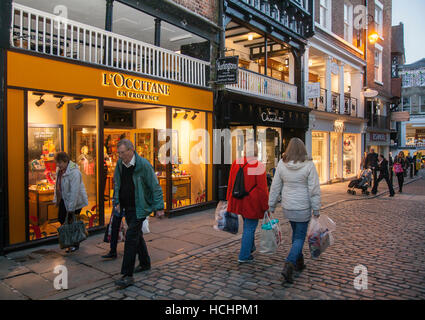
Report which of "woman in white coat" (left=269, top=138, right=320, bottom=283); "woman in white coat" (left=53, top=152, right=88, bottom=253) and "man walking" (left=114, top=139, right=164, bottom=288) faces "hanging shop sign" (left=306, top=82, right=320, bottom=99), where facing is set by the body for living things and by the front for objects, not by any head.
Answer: "woman in white coat" (left=269, top=138, right=320, bottom=283)

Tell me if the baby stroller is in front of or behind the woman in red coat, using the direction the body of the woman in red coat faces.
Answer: in front

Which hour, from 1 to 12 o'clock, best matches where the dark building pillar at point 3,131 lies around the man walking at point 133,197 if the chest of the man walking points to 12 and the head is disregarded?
The dark building pillar is roughly at 3 o'clock from the man walking.

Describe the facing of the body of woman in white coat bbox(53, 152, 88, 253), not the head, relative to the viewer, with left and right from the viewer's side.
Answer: facing the viewer and to the left of the viewer

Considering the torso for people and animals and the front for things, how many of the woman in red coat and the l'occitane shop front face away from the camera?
1

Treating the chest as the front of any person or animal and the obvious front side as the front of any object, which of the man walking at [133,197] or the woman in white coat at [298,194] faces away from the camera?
the woman in white coat

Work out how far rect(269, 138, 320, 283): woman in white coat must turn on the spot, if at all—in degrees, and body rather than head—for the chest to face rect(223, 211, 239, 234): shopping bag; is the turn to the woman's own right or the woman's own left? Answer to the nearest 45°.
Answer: approximately 45° to the woman's own left

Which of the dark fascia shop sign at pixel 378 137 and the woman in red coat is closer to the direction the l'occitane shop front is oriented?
the woman in red coat

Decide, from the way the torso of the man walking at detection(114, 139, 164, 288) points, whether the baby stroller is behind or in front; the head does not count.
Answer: behind

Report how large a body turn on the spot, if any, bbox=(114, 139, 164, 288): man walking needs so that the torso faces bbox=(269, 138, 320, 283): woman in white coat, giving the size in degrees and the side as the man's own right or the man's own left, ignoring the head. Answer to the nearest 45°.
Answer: approximately 135° to the man's own left

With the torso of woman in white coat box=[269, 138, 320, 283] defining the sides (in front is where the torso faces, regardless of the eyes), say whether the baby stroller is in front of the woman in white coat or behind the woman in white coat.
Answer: in front

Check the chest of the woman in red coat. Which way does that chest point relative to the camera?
away from the camera

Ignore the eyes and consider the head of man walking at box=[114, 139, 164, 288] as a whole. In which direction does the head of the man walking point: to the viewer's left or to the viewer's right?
to the viewer's left

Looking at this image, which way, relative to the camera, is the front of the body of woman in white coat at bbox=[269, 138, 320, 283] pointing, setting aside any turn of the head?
away from the camera

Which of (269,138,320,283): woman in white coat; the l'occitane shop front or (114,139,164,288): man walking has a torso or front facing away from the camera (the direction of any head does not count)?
the woman in white coat

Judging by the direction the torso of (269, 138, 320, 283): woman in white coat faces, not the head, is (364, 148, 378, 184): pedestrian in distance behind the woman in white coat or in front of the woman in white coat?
in front

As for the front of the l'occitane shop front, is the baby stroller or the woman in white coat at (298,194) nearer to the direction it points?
the woman in white coat

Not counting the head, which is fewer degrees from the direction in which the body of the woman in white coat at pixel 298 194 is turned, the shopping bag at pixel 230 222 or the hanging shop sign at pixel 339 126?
the hanging shop sign

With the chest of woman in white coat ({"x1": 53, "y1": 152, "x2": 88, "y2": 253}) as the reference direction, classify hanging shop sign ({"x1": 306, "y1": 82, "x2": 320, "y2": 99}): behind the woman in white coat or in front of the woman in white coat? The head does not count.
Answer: behind

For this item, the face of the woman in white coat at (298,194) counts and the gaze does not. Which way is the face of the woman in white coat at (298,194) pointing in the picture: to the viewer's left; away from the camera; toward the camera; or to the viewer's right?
away from the camera

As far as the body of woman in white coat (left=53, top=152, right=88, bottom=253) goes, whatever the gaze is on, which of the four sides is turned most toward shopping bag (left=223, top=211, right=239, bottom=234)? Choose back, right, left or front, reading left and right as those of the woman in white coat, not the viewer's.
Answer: left

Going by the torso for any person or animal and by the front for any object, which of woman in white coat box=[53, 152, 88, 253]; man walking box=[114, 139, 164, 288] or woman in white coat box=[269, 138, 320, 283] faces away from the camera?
woman in white coat box=[269, 138, 320, 283]
